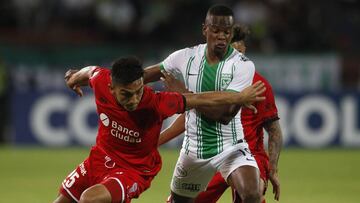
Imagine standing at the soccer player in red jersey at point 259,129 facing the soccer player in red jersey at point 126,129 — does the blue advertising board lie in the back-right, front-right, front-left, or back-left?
back-right

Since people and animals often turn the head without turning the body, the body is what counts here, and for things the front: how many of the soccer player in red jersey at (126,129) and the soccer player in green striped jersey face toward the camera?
2

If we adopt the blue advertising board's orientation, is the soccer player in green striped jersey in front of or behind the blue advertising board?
in front

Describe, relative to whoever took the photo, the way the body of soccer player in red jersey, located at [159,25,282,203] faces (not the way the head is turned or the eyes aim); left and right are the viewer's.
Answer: facing the viewer and to the left of the viewer

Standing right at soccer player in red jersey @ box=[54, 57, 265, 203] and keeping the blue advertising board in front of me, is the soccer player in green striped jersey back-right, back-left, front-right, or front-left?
front-right

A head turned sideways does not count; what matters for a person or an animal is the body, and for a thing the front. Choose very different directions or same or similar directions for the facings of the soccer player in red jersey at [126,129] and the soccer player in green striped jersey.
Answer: same or similar directions

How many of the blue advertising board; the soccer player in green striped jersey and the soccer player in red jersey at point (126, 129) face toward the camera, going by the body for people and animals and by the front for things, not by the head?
3

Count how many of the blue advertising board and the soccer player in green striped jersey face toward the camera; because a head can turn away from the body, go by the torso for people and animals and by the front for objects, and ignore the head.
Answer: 2

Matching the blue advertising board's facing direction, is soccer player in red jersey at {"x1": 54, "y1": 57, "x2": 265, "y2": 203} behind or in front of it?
in front

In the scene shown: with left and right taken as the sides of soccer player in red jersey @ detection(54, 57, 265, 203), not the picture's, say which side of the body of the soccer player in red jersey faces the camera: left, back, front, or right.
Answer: front

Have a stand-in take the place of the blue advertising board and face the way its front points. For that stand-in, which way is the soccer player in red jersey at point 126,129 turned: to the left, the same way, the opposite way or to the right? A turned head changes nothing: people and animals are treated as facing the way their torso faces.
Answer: the same way

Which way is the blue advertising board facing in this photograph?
toward the camera
